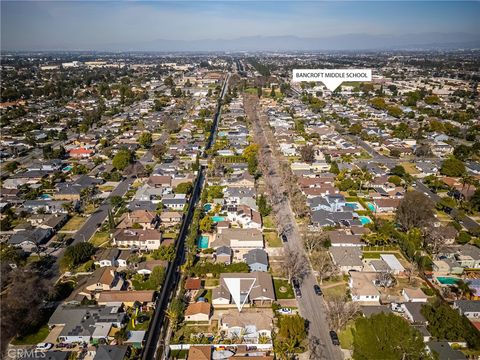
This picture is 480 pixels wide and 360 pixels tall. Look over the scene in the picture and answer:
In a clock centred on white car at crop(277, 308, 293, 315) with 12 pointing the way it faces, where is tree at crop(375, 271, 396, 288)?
The tree is roughly at 5 o'clock from the white car.

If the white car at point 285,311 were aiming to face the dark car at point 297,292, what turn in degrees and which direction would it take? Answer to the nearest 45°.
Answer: approximately 90° to its right

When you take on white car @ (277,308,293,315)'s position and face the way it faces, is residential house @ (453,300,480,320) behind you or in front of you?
behind

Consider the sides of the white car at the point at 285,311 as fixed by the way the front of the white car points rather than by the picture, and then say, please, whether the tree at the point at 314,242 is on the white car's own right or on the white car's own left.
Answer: on the white car's own right

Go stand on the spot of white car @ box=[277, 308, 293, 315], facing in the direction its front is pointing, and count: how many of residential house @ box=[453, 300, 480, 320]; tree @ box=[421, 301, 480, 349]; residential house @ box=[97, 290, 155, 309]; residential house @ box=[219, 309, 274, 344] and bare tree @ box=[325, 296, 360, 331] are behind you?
3

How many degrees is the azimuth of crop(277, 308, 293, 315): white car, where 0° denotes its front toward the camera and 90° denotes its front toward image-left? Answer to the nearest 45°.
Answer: approximately 90°

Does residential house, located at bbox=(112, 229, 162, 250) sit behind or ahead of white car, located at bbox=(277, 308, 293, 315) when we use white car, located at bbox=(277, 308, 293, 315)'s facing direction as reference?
ahead

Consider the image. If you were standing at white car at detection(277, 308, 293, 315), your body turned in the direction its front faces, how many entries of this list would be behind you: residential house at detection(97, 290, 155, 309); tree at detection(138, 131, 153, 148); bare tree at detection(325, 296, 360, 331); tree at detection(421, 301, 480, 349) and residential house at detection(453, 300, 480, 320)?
3

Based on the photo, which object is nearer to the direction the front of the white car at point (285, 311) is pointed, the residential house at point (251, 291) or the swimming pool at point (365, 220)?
the residential house

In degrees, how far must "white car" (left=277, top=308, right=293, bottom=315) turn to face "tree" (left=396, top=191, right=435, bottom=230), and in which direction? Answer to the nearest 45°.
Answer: approximately 135° to its right

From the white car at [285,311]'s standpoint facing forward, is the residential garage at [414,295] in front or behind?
behind

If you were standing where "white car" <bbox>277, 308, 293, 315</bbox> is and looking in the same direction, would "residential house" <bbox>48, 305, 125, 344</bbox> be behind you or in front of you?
in front

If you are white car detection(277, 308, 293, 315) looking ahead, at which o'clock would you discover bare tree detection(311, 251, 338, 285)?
The bare tree is roughly at 4 o'clock from the white car.

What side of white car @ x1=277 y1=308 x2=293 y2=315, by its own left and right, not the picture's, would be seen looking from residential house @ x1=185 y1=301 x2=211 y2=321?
front

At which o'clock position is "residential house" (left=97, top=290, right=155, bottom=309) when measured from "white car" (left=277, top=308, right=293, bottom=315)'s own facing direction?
The residential house is roughly at 12 o'clock from the white car.

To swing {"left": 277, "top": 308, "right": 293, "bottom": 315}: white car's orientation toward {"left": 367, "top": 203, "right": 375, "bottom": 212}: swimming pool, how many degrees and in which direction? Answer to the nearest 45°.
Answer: approximately 135° to its right

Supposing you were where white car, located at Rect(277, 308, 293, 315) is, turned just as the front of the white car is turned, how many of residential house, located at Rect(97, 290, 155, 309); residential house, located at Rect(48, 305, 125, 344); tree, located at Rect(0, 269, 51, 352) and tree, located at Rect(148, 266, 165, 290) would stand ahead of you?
4

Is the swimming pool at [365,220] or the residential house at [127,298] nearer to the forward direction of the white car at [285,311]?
the residential house

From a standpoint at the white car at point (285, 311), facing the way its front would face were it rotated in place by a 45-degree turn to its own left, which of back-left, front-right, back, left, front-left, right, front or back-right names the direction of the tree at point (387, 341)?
left
